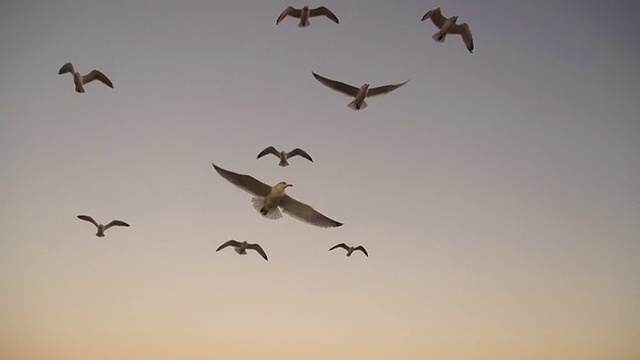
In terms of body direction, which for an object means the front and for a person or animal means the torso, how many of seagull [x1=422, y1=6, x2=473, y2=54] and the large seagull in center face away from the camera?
0

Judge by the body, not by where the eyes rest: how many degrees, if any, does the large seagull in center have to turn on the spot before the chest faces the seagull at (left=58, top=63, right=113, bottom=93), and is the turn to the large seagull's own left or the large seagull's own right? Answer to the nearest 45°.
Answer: approximately 135° to the large seagull's own right

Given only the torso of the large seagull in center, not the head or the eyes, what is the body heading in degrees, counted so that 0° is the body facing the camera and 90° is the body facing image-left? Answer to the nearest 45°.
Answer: approximately 315°

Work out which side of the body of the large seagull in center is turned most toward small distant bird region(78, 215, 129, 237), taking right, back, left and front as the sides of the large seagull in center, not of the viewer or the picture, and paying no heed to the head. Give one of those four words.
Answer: back
